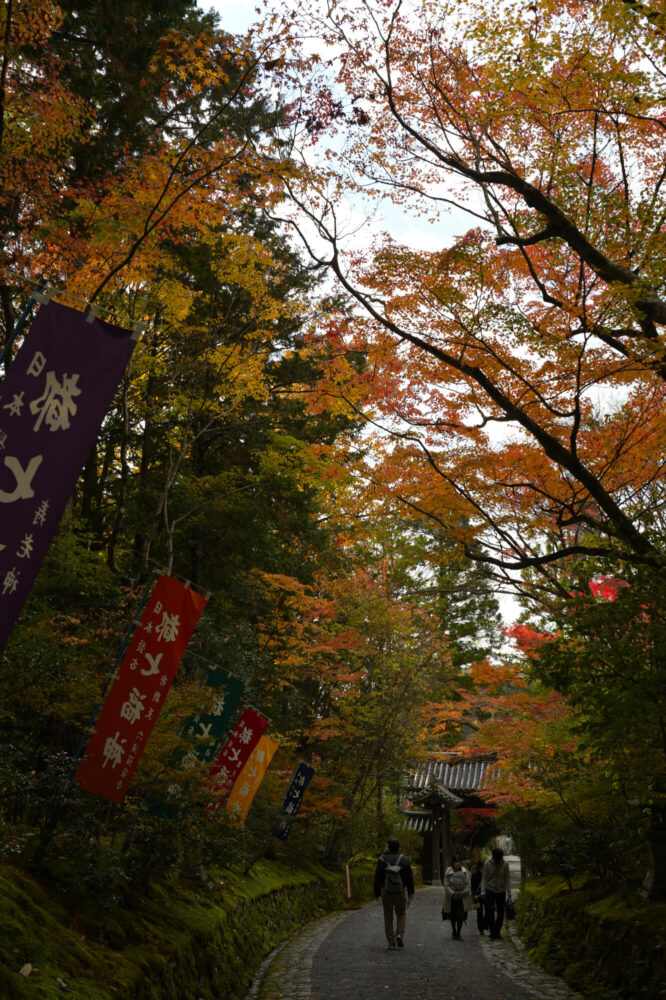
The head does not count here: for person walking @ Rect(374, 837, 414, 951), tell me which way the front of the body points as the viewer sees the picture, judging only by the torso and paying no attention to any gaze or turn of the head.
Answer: away from the camera

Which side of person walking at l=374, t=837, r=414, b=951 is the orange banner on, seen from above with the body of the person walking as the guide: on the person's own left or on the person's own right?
on the person's own left

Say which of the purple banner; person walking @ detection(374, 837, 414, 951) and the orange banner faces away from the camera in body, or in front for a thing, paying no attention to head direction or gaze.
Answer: the person walking
